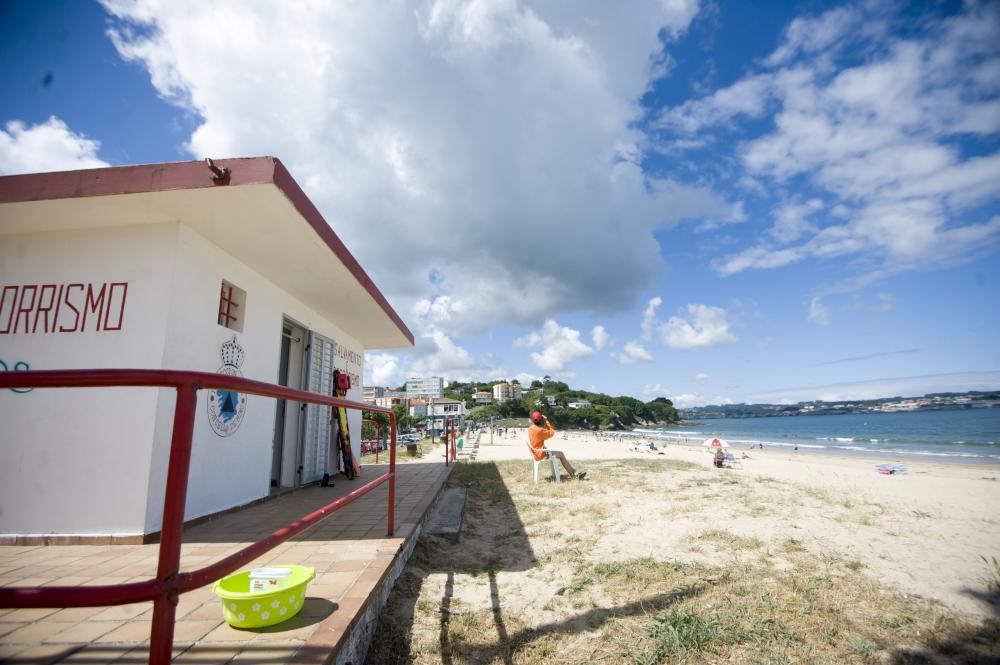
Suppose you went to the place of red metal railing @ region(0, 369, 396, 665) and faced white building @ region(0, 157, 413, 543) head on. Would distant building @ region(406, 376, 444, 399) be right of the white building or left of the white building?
right

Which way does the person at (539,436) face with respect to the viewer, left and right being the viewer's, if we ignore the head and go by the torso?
facing to the right of the viewer

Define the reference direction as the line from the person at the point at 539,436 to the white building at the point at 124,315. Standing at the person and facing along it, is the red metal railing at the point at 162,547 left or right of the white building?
left

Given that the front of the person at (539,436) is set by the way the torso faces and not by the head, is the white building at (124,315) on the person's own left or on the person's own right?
on the person's own right

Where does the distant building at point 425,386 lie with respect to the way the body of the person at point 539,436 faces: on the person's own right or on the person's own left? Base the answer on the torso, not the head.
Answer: on the person's own left

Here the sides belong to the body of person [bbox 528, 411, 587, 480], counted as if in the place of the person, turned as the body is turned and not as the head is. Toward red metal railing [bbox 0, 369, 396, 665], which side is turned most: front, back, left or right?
right

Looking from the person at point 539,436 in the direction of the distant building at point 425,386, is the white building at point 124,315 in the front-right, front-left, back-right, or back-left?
back-left
